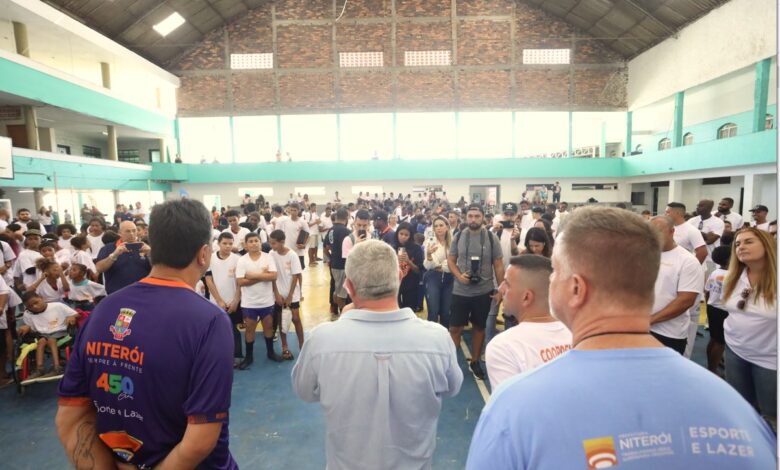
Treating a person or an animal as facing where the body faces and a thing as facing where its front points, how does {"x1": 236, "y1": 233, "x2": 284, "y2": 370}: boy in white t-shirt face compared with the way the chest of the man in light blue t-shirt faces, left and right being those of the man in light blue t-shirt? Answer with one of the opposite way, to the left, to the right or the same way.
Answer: the opposite way

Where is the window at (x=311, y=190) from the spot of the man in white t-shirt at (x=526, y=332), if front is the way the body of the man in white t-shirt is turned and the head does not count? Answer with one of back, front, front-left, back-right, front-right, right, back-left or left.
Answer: front

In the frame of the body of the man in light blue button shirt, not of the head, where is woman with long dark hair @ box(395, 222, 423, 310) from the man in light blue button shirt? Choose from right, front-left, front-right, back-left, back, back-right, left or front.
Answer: front

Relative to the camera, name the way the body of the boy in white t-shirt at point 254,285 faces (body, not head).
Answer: toward the camera

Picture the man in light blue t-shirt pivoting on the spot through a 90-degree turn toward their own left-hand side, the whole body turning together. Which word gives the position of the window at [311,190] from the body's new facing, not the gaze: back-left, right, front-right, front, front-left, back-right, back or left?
right

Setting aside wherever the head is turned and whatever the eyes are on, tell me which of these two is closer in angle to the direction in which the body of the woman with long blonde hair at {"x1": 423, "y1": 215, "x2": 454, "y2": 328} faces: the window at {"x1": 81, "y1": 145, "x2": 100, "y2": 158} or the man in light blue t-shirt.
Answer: the man in light blue t-shirt

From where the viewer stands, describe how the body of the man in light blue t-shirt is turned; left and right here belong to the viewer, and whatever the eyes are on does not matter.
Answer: facing away from the viewer and to the left of the viewer

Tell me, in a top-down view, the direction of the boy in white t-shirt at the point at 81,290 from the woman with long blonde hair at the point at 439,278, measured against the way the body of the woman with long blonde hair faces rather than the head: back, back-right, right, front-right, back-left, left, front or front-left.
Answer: right

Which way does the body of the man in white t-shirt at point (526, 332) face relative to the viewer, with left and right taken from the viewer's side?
facing away from the viewer and to the left of the viewer

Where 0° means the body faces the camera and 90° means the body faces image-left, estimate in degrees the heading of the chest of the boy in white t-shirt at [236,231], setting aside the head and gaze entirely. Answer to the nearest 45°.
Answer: approximately 0°

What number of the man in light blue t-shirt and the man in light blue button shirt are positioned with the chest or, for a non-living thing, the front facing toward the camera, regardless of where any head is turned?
0

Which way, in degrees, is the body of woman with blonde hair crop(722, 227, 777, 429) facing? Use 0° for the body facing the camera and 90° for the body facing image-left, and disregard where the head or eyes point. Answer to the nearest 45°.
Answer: approximately 45°

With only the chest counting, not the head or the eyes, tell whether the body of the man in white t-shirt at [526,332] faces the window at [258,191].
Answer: yes

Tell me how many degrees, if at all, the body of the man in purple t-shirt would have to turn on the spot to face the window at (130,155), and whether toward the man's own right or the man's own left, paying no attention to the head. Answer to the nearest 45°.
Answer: approximately 45° to the man's own left

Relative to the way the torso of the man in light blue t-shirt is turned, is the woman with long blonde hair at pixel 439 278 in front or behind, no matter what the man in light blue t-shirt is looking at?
in front
